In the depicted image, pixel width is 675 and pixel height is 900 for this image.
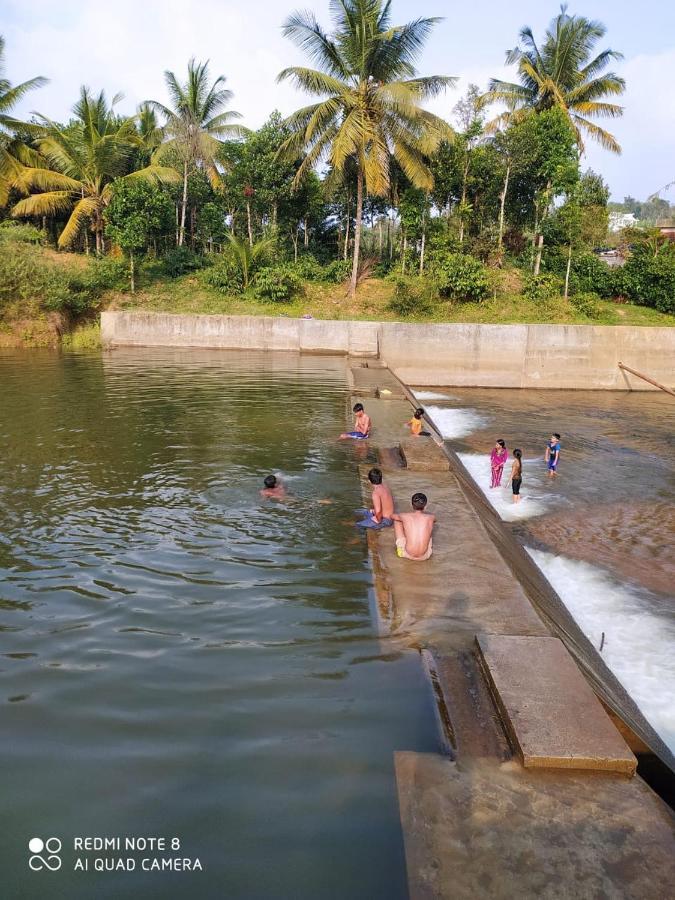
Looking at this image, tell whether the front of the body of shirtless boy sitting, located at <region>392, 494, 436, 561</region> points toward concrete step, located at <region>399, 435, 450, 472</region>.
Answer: yes

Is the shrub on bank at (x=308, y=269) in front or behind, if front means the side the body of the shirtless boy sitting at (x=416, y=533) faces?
in front

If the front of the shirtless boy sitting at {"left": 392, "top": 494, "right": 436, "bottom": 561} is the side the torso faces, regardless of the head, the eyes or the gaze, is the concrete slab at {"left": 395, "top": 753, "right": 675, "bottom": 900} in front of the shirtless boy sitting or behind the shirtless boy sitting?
behind

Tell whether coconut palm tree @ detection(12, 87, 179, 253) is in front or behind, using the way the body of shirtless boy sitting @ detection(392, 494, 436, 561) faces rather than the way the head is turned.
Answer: in front

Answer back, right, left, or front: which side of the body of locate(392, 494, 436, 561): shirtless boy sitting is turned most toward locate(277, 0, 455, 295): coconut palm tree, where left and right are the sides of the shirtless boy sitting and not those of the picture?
front

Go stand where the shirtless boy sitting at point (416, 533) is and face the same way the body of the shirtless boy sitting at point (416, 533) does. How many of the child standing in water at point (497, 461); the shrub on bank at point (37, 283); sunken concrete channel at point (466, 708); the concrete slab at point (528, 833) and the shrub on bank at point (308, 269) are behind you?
2

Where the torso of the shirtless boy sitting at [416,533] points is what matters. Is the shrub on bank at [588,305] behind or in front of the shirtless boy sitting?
in front

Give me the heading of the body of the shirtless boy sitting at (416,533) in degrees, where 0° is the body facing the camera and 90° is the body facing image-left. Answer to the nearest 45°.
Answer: approximately 180°
